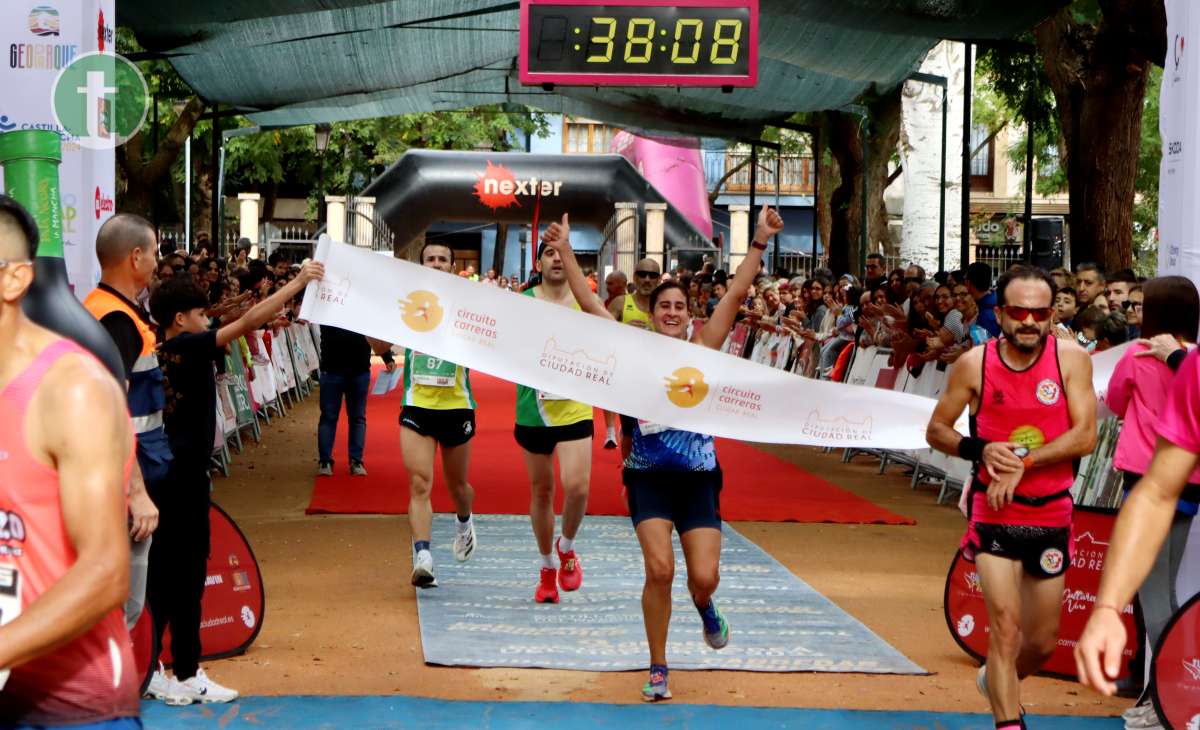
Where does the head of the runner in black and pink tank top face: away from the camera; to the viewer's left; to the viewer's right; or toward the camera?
toward the camera

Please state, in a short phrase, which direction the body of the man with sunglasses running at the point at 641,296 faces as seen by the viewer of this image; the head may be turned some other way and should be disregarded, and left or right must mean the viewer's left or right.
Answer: facing the viewer

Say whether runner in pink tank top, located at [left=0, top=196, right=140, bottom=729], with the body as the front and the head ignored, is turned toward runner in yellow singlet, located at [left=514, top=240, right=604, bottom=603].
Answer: no

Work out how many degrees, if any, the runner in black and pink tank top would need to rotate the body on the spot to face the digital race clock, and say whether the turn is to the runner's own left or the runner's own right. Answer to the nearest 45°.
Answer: approximately 180°

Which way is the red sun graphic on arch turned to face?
toward the camera

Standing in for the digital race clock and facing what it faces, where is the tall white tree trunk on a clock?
The tall white tree trunk is roughly at 7 o'clock from the digital race clock.

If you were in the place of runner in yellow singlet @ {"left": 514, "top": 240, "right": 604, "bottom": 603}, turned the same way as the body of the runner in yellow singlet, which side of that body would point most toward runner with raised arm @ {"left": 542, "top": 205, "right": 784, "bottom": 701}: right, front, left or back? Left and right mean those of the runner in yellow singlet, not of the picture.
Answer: front

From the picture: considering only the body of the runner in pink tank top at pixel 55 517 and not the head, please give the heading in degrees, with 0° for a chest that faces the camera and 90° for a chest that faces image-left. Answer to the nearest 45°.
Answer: approximately 45°

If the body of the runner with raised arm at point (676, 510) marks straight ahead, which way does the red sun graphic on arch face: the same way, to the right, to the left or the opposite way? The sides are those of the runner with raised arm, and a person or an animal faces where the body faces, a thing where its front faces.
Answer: the same way

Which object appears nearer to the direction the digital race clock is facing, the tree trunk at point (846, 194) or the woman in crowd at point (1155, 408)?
the woman in crowd

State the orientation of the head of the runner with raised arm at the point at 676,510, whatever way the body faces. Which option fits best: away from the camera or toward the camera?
toward the camera

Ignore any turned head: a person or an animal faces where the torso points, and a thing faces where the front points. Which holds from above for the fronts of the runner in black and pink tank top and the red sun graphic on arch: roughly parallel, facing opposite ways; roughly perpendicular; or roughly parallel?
roughly parallel

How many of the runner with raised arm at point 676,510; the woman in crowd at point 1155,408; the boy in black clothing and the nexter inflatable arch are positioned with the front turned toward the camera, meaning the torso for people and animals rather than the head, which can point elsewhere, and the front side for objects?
2

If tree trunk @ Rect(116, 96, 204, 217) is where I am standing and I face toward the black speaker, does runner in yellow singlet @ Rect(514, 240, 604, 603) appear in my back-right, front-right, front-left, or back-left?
front-right

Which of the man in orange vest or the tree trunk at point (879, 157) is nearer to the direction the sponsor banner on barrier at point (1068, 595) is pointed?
the man in orange vest

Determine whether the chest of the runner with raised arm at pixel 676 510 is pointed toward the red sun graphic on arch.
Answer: no

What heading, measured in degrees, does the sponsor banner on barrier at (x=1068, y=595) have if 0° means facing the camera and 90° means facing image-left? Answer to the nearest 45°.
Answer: approximately 0°

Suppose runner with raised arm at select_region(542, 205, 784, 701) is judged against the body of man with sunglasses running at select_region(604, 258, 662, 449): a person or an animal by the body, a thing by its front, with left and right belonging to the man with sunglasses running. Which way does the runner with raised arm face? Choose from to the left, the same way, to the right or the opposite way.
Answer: the same way

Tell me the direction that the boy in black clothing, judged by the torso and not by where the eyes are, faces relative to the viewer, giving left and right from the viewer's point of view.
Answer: facing to the right of the viewer
